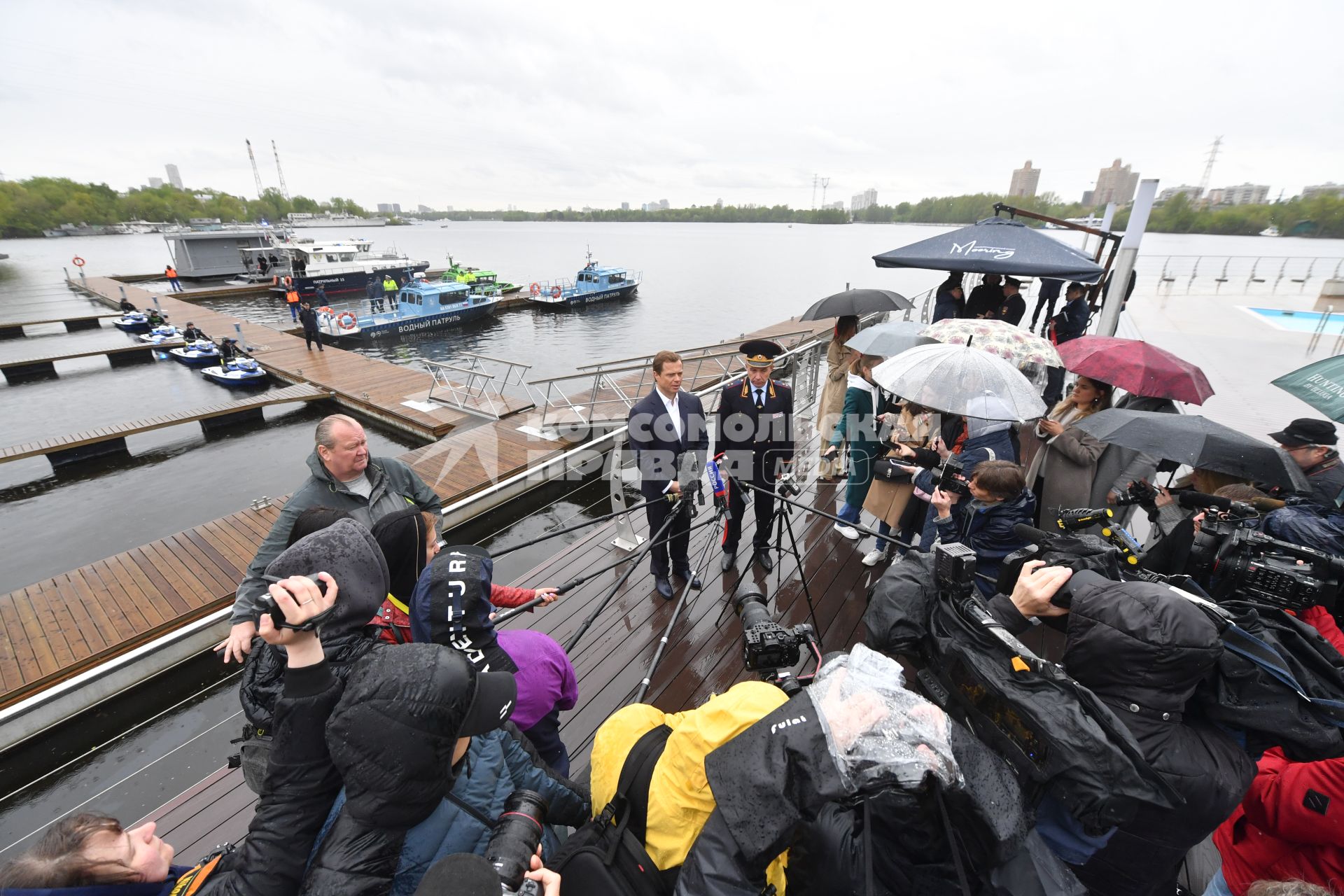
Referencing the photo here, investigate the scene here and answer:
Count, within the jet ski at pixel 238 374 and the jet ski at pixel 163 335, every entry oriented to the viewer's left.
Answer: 2

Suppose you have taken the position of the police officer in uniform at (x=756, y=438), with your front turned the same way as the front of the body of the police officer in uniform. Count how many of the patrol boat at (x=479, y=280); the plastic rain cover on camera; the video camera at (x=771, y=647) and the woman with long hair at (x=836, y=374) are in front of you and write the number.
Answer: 2

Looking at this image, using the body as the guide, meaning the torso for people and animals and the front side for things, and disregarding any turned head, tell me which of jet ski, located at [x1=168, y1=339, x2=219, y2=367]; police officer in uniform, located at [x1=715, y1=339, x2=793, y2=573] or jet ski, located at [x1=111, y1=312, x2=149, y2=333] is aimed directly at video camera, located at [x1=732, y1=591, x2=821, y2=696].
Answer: the police officer in uniform

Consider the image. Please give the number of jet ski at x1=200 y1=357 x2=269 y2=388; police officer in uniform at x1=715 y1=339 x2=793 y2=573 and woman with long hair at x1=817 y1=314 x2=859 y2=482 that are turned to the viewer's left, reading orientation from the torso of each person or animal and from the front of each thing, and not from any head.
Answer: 1

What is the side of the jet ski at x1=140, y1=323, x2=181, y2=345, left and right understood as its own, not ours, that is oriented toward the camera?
left

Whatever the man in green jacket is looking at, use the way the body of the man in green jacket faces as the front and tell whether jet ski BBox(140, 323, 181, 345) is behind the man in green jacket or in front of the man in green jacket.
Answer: behind

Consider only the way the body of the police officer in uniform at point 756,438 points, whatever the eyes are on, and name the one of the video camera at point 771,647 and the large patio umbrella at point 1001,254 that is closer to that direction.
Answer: the video camera

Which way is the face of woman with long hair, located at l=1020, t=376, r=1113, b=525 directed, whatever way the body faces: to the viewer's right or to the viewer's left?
to the viewer's left
